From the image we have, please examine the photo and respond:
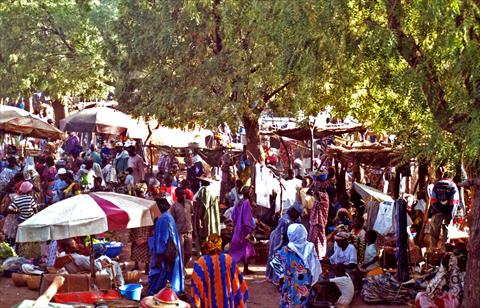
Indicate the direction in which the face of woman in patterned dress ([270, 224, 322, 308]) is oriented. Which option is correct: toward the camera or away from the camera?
away from the camera

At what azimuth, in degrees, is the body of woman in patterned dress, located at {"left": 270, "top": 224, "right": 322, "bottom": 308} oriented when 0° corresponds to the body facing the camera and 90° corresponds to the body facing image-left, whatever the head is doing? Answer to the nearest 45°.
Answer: approximately 180°

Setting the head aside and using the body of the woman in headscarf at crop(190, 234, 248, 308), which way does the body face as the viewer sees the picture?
away from the camera

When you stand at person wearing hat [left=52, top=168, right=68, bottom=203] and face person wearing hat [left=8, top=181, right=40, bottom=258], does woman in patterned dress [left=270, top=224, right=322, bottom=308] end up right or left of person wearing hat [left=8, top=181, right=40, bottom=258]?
left

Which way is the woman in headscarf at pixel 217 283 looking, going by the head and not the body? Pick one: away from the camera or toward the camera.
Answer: away from the camera
